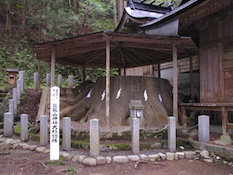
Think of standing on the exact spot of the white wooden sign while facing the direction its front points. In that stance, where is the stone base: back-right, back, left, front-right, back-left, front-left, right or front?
left

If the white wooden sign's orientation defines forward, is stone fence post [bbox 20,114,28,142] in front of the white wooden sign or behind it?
behind

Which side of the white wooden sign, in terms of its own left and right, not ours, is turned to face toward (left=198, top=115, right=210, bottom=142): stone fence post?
left

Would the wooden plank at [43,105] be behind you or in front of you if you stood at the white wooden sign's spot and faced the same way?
behind

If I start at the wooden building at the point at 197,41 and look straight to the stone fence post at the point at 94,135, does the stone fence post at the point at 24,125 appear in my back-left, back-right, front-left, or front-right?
front-right

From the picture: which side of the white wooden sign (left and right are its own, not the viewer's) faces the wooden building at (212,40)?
left

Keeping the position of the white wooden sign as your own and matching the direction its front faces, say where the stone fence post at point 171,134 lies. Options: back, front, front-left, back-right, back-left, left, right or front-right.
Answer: left

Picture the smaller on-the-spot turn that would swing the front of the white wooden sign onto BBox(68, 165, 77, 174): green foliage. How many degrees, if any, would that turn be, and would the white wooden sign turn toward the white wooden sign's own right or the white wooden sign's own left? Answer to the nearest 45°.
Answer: approximately 45° to the white wooden sign's own left

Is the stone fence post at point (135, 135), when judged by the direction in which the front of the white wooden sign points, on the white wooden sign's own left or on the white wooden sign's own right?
on the white wooden sign's own left

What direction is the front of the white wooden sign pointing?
toward the camera
